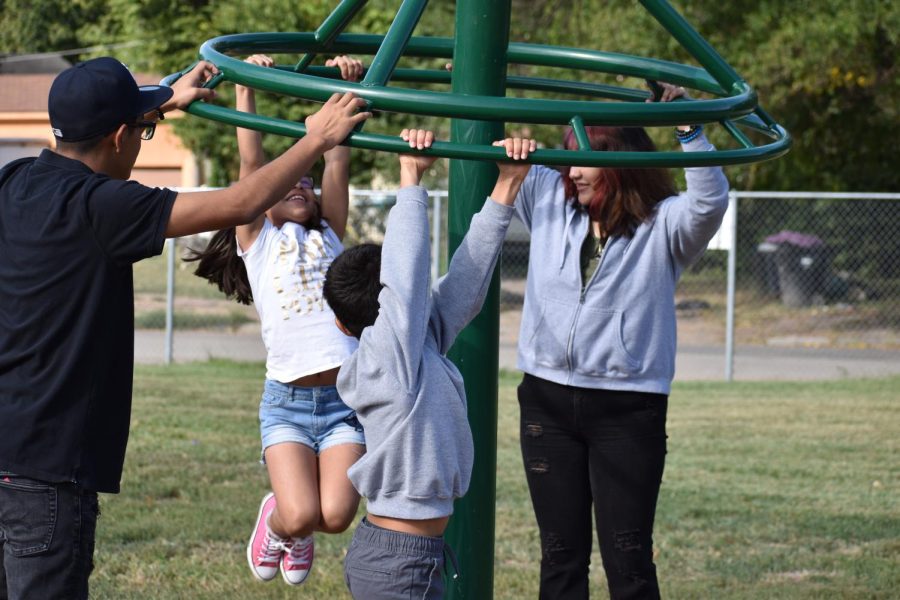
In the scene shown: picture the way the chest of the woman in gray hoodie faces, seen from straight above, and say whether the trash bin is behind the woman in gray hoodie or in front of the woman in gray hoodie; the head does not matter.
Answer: behind

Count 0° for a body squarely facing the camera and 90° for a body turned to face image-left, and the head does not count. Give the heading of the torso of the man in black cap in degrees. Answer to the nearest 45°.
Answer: approximately 225°

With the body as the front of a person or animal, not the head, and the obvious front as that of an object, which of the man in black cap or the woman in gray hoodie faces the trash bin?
the man in black cap

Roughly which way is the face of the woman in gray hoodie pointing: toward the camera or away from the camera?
toward the camera

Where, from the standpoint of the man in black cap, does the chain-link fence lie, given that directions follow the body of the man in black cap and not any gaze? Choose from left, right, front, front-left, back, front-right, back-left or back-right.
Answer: front

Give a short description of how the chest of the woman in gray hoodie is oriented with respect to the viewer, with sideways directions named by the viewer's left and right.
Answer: facing the viewer and to the left of the viewer

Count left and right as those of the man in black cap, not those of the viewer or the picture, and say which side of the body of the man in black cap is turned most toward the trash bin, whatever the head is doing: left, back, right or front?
front
